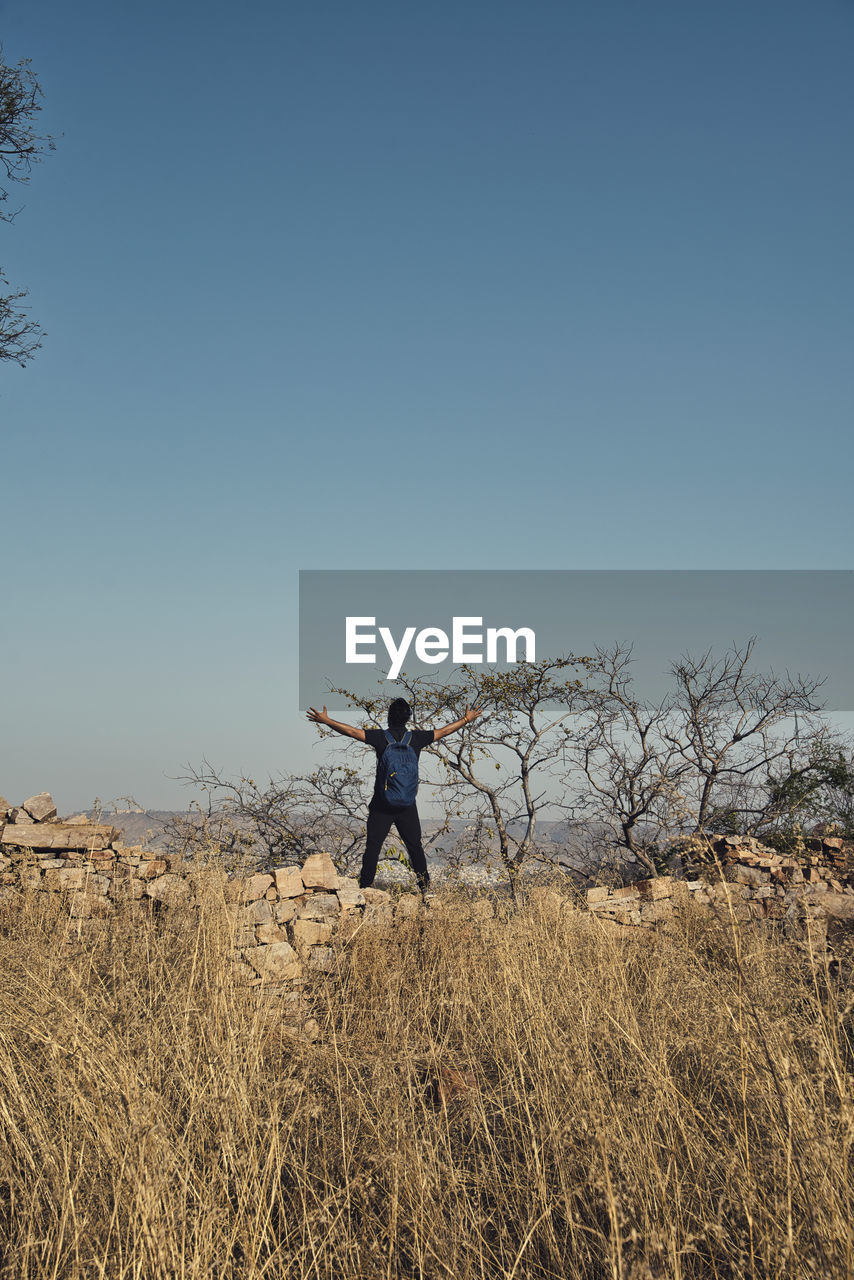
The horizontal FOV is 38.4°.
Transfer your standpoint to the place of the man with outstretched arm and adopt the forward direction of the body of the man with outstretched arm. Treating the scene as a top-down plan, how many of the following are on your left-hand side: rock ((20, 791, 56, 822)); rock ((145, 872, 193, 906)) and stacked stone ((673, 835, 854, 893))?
2

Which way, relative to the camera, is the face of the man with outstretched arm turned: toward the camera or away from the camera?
away from the camera

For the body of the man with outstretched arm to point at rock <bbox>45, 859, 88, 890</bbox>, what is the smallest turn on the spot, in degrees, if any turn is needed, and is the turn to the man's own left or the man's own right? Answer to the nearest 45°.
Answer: approximately 90° to the man's own left

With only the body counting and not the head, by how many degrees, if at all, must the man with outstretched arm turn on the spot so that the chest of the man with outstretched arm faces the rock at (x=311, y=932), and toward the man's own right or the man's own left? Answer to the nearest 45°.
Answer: approximately 135° to the man's own left

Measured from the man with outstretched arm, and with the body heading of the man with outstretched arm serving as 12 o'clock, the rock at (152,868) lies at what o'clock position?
The rock is roughly at 9 o'clock from the man with outstretched arm.

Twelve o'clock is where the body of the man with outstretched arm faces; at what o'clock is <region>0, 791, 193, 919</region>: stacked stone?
The stacked stone is roughly at 9 o'clock from the man with outstretched arm.

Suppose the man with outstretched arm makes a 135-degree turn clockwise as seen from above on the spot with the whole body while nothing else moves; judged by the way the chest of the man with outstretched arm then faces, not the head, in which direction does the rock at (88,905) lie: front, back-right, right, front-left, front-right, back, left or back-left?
back-right

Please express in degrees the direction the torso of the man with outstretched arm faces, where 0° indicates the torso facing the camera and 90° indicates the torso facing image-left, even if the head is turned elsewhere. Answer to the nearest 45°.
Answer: approximately 180°
